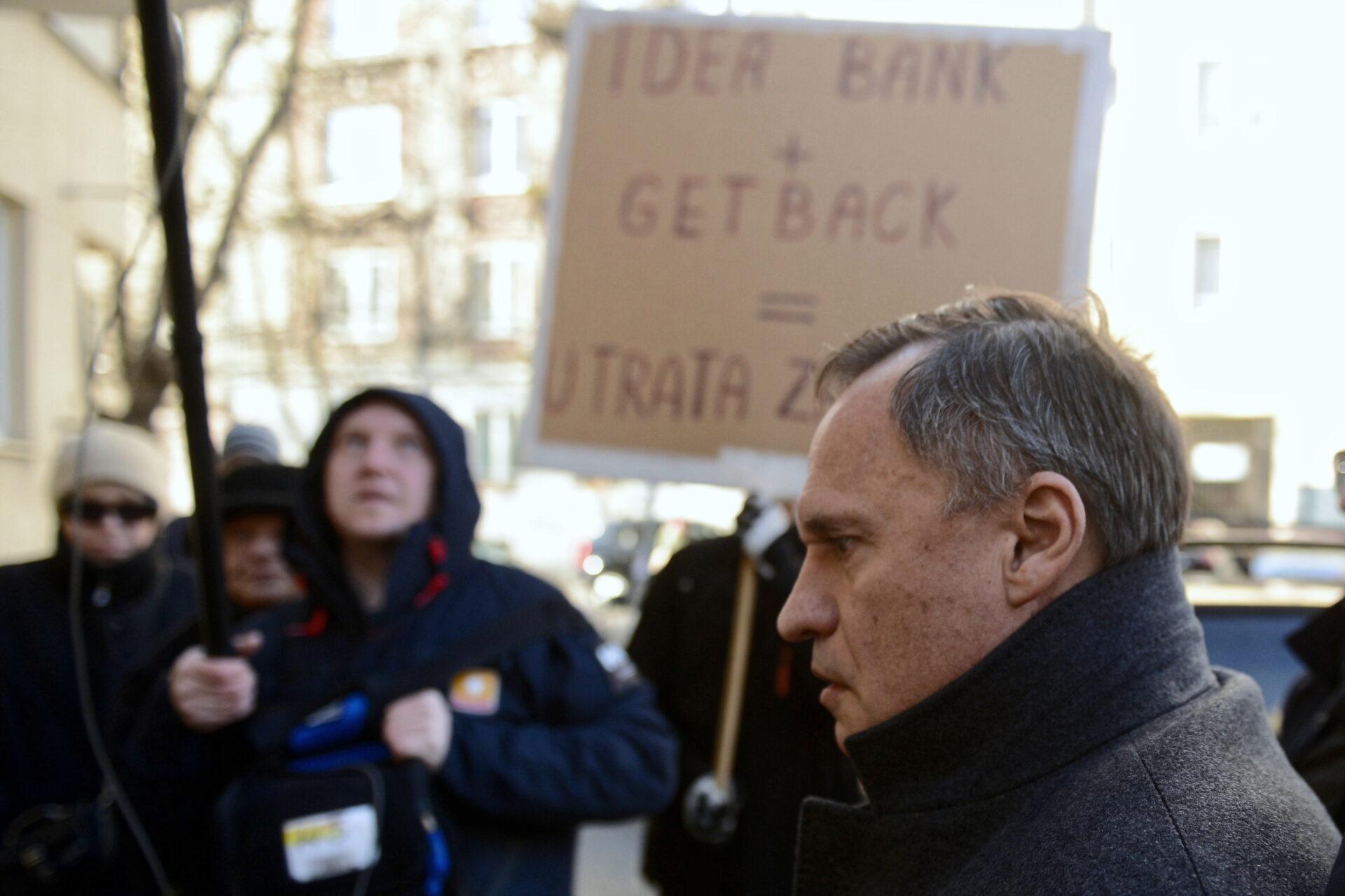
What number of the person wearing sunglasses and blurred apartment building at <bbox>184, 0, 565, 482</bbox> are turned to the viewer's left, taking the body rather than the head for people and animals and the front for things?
0

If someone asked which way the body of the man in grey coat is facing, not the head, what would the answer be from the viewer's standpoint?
to the viewer's left

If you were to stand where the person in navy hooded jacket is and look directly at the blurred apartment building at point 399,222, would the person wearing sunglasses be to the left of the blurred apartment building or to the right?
left

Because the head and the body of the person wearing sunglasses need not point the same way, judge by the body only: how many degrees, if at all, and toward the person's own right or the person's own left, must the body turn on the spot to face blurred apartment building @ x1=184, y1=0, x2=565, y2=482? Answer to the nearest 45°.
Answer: approximately 180°

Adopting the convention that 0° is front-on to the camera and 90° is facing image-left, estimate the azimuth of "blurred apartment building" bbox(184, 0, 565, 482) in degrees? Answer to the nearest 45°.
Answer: approximately 0°

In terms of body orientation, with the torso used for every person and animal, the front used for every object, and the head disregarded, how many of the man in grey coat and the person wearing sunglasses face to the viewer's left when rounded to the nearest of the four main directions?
1

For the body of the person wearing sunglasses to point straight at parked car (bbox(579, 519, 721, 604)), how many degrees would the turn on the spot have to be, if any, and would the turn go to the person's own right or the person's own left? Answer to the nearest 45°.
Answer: approximately 135° to the person's own left

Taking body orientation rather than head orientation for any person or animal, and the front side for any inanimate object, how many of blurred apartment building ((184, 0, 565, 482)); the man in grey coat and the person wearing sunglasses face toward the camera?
2

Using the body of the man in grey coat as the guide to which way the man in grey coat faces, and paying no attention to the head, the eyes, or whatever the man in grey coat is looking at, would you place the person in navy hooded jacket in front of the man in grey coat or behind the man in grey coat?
in front

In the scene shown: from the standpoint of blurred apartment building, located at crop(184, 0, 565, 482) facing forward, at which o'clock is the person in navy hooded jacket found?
The person in navy hooded jacket is roughly at 12 o'clock from the blurred apartment building.

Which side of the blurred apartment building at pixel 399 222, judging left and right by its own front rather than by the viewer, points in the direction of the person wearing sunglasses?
front

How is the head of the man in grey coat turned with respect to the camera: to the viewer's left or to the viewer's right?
to the viewer's left

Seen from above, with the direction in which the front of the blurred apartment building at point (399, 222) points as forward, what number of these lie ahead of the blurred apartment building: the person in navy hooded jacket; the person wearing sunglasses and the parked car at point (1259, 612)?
3
